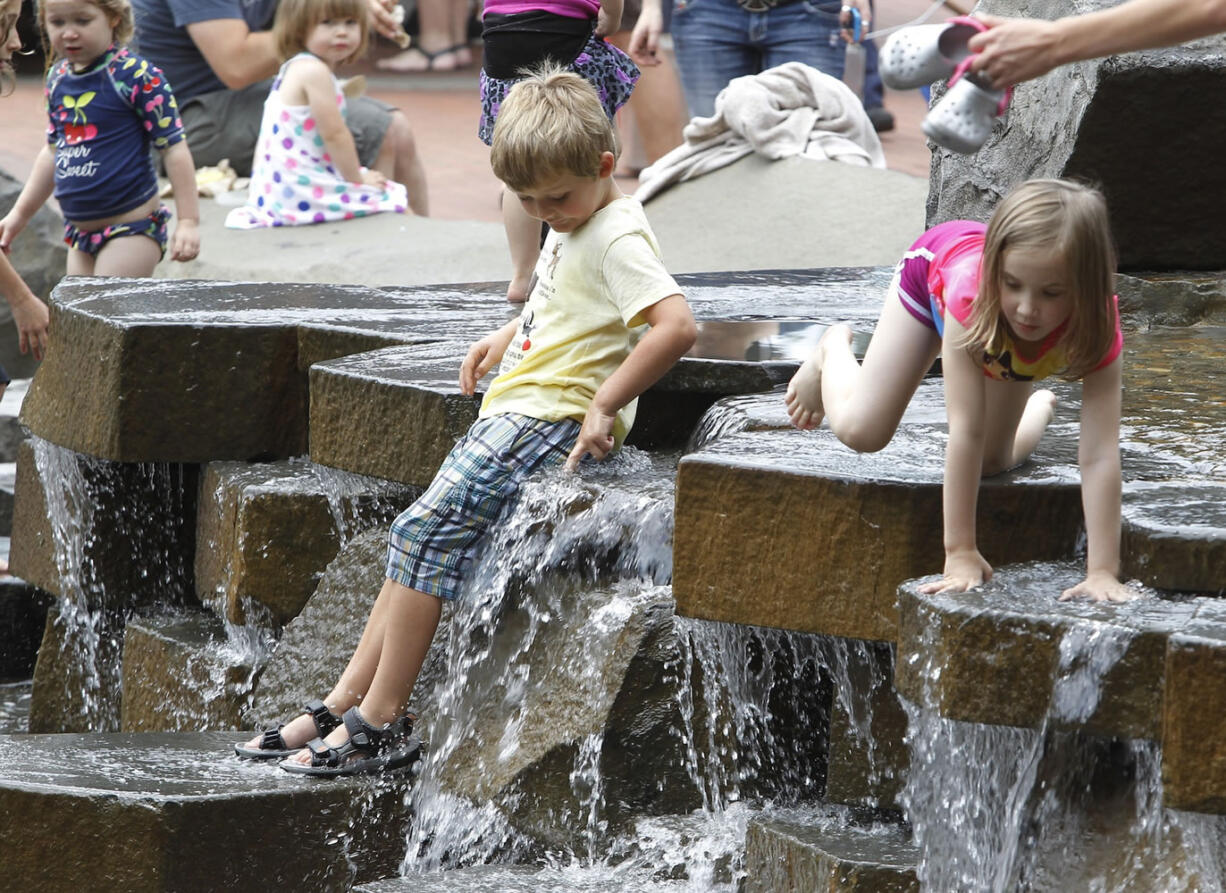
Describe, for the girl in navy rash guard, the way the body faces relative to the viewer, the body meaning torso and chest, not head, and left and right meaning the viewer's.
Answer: facing the viewer and to the left of the viewer

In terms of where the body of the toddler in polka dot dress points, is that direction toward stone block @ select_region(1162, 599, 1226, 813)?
no

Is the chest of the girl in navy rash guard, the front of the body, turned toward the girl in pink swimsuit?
no

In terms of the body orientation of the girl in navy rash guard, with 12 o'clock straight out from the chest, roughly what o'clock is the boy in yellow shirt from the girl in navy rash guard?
The boy in yellow shirt is roughly at 10 o'clock from the girl in navy rash guard.

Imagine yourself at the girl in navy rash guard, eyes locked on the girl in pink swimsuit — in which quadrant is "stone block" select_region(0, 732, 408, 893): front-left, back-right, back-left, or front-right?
front-right

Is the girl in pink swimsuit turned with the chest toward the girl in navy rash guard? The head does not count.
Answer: no
